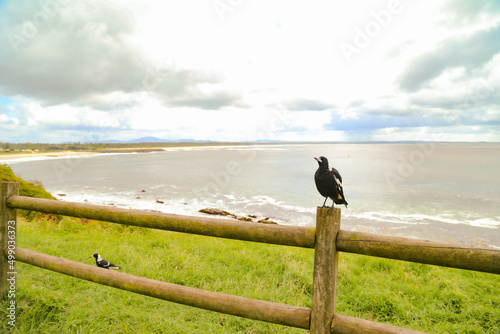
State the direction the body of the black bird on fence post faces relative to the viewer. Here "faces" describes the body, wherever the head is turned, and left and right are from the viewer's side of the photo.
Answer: facing the viewer and to the left of the viewer
